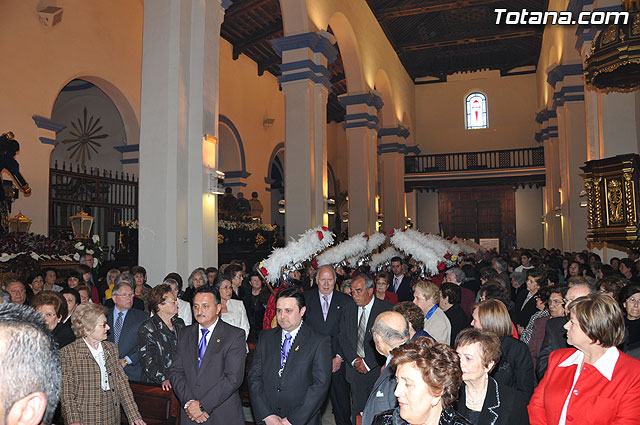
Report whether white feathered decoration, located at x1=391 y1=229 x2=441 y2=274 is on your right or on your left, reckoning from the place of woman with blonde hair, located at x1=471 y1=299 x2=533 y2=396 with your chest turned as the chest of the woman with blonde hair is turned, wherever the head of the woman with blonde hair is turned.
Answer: on your right

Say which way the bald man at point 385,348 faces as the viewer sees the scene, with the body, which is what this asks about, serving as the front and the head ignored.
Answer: to the viewer's left

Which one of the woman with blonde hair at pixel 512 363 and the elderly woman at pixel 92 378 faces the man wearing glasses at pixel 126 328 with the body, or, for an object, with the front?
the woman with blonde hair

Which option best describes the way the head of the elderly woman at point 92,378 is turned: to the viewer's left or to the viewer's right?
to the viewer's right

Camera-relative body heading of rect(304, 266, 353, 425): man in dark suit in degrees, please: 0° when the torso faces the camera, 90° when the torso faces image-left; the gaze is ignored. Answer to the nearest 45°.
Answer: approximately 0°

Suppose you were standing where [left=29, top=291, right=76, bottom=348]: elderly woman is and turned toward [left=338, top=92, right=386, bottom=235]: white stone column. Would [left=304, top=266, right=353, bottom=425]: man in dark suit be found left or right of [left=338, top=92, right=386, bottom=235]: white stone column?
right

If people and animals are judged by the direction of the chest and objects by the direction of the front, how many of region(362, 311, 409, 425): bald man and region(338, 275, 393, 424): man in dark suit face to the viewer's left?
1

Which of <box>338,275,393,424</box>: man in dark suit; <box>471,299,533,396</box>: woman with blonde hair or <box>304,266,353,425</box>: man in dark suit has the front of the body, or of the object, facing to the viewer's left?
the woman with blonde hair

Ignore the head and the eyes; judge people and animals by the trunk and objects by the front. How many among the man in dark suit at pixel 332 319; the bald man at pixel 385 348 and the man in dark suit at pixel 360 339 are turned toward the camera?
2

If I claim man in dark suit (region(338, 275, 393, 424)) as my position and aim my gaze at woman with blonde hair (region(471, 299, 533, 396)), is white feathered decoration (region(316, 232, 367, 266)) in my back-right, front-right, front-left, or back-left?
back-left

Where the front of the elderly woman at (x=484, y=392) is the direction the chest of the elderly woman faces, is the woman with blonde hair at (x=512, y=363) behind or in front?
behind

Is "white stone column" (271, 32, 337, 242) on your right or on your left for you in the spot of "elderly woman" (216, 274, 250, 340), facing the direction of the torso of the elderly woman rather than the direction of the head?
on your left

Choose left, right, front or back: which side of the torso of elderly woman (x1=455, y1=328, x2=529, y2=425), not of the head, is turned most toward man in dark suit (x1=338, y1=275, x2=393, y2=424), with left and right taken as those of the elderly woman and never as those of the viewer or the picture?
right

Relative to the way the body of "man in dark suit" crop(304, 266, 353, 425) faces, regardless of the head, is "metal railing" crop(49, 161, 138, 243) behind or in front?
behind

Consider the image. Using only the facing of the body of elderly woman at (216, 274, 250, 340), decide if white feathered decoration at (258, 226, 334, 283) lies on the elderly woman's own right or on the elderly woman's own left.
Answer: on the elderly woman's own left
